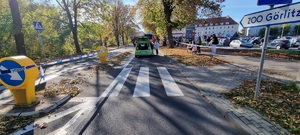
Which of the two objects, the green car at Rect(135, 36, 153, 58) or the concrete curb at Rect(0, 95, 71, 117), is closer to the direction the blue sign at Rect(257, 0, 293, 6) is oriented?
the concrete curb

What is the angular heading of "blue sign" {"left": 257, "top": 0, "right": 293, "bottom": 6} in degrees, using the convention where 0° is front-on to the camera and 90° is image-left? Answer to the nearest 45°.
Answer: approximately 0°

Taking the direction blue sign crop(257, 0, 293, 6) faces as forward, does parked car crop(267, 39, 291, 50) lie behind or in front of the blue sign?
behind

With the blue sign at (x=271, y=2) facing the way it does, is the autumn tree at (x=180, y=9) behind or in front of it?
behind

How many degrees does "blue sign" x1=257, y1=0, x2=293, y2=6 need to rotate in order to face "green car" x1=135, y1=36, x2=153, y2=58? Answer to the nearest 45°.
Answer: approximately 135° to its right

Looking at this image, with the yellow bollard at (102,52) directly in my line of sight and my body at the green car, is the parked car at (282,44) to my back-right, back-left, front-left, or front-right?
back-left

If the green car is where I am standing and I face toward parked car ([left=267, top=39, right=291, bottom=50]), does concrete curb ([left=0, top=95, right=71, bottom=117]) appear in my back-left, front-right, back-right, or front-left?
back-right
